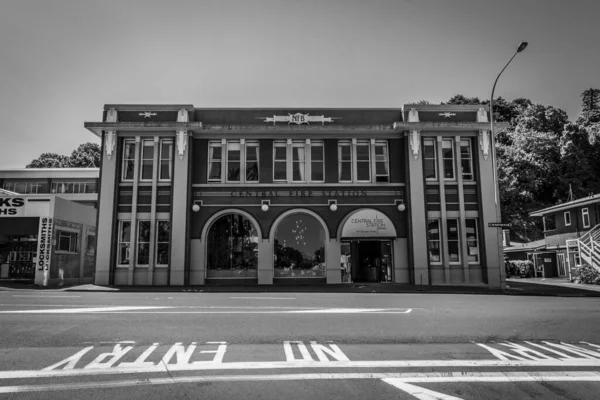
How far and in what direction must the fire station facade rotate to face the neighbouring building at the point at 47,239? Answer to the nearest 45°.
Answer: approximately 90° to its right

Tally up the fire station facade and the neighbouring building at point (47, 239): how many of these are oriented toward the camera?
2

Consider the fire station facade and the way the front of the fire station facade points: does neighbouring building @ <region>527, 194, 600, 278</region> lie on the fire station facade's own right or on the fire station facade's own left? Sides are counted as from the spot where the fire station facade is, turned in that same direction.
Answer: on the fire station facade's own left

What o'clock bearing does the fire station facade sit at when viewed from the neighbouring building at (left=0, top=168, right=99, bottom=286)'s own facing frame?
The fire station facade is roughly at 10 o'clock from the neighbouring building.

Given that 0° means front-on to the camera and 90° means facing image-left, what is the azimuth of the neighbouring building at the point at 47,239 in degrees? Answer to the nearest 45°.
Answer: approximately 0°

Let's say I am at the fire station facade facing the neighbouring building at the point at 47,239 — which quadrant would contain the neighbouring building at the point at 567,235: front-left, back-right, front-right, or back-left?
back-right

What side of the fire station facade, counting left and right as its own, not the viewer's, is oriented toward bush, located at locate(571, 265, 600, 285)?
left

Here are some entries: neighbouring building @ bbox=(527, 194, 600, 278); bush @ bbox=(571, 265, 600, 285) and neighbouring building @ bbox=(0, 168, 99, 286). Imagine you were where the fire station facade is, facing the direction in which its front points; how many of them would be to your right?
1

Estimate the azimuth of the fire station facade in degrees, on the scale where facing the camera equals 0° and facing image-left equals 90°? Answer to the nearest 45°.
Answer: approximately 0°
